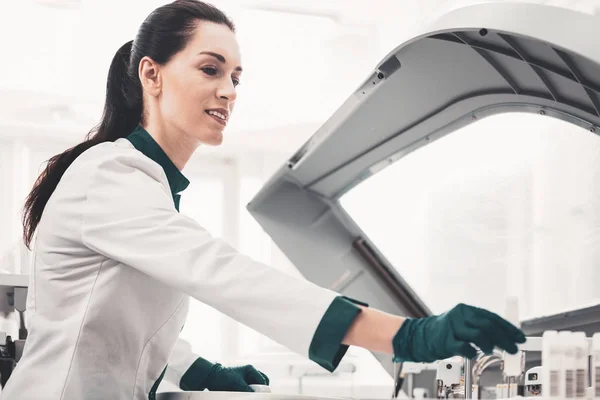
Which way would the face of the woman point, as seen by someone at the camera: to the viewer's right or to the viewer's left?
to the viewer's right

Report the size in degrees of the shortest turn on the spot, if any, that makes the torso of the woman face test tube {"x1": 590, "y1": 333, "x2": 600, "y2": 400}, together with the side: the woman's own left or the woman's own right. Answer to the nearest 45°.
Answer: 0° — they already face it

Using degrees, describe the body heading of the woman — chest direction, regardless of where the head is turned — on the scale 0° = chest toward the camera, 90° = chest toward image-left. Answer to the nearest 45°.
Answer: approximately 270°

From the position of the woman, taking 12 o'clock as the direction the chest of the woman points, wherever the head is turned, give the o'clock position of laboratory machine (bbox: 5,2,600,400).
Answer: The laboratory machine is roughly at 11 o'clock from the woman.

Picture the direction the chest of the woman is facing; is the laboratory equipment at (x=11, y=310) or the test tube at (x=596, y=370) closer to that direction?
the test tube

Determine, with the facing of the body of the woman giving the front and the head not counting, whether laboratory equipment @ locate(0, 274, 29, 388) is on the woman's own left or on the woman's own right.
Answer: on the woman's own left
